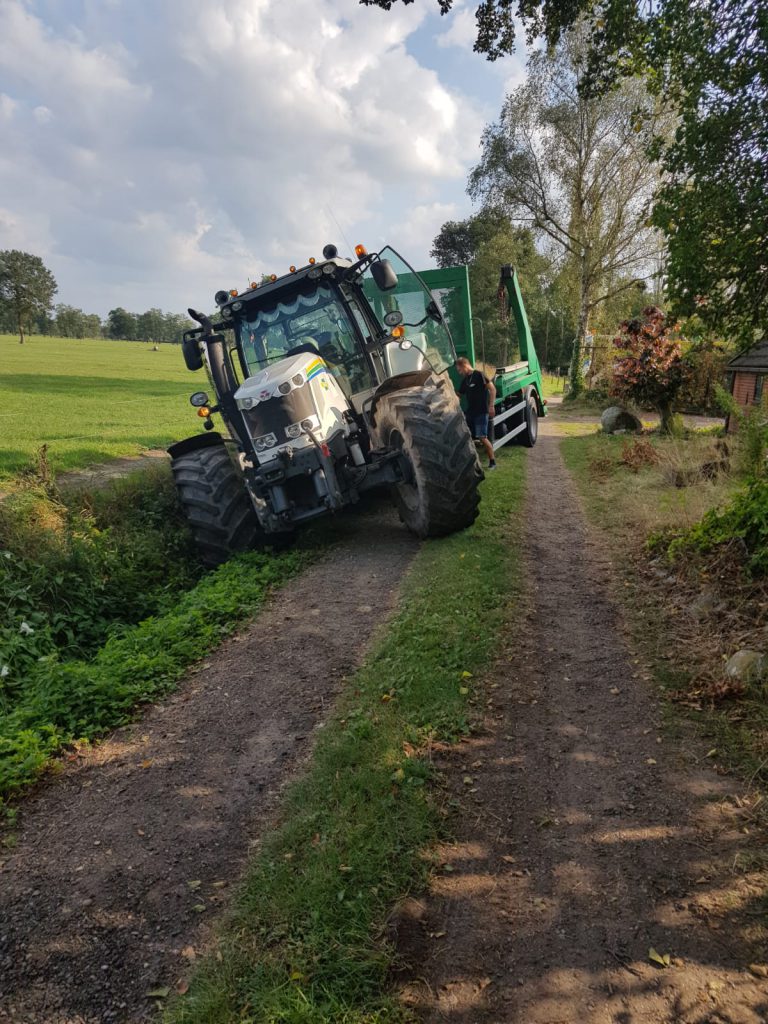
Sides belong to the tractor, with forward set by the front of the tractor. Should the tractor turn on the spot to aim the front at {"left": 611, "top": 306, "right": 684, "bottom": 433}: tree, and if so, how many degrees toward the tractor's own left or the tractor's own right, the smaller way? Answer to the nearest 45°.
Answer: approximately 180°

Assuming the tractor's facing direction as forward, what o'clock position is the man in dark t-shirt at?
The man in dark t-shirt is roughly at 6 o'clock from the tractor.

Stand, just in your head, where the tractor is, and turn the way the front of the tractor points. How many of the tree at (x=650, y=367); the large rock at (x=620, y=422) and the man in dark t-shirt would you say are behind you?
3

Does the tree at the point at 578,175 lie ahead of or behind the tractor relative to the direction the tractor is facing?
behind

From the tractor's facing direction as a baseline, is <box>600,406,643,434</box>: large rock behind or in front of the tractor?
behind

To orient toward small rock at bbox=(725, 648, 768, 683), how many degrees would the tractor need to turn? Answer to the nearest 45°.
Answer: approximately 90° to its left

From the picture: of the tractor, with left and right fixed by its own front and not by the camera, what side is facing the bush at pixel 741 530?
left

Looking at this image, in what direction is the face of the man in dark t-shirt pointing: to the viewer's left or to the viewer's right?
to the viewer's left
